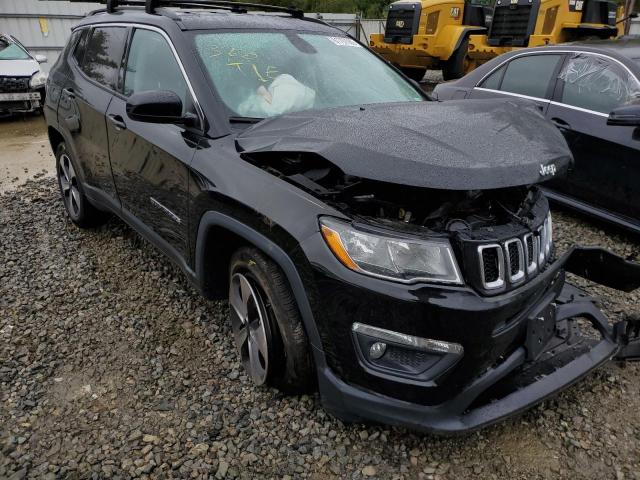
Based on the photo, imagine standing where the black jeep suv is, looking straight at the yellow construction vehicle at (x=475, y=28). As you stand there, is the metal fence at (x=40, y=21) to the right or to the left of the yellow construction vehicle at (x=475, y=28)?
left

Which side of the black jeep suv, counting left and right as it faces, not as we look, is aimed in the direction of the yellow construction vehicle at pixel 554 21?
left

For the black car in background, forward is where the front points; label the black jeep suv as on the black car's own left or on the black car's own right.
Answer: on the black car's own right

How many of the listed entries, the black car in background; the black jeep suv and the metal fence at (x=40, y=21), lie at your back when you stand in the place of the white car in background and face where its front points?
1

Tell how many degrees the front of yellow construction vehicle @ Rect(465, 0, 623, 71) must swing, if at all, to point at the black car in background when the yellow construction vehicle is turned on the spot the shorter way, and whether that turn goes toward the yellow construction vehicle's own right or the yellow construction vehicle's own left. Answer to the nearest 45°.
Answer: approximately 135° to the yellow construction vehicle's own right

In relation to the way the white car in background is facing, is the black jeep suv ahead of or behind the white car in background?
ahead

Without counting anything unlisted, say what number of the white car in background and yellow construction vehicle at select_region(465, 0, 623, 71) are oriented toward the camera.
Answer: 1

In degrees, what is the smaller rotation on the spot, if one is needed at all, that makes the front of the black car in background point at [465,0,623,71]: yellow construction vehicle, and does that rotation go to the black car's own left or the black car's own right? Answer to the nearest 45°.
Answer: approximately 135° to the black car's own left

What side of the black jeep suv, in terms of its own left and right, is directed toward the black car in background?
left

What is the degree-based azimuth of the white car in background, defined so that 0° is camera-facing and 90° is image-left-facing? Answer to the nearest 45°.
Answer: approximately 0°

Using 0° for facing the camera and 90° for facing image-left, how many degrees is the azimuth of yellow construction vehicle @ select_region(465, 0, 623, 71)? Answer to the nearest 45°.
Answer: approximately 225°
